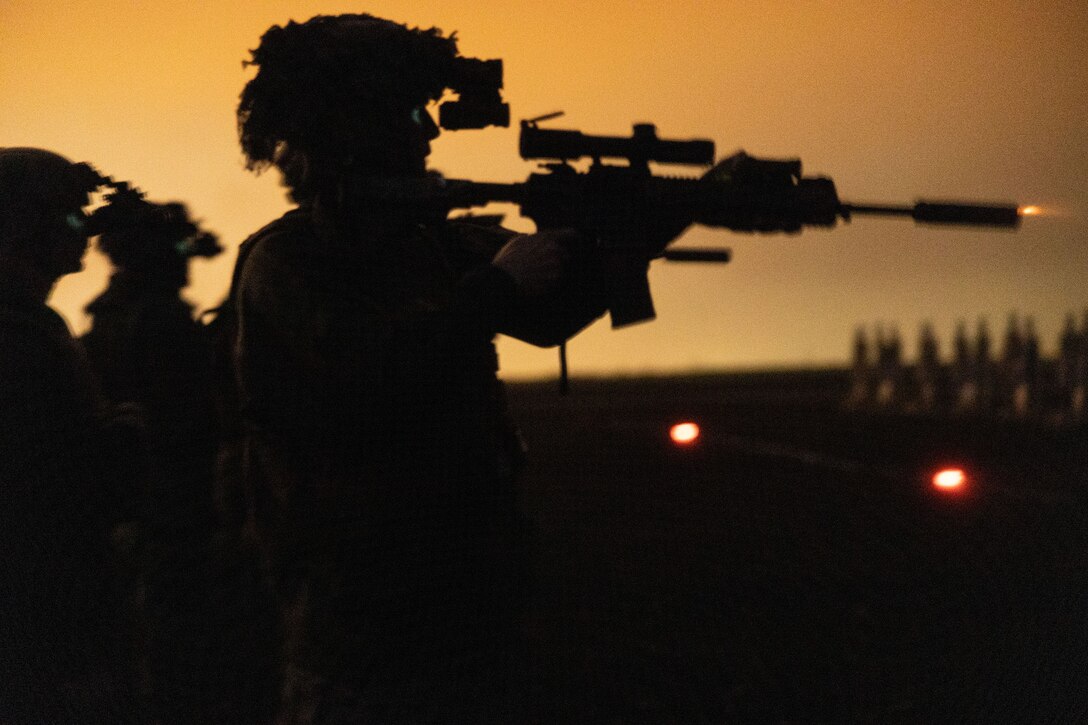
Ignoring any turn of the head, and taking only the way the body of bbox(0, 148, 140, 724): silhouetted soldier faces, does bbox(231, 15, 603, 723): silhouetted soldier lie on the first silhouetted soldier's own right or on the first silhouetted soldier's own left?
on the first silhouetted soldier's own right

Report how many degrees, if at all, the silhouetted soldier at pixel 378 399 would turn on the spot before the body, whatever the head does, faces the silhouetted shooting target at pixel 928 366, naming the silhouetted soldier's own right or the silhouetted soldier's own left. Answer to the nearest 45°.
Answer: approximately 45° to the silhouetted soldier's own left

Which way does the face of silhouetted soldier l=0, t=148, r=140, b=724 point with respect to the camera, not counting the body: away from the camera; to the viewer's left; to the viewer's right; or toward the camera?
to the viewer's right

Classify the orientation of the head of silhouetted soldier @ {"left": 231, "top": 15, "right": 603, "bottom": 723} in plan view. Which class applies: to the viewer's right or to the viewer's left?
to the viewer's right

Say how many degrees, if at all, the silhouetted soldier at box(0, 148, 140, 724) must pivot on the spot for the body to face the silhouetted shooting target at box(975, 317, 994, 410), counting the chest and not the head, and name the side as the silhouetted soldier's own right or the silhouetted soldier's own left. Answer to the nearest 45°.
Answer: approximately 45° to the silhouetted soldier's own left

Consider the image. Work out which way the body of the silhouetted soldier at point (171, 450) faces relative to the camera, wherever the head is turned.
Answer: to the viewer's right

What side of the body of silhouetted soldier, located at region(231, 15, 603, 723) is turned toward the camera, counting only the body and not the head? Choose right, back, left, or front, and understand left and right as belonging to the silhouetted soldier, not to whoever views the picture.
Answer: right

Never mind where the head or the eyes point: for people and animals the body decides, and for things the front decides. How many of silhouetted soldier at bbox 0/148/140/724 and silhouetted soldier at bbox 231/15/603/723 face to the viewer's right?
2

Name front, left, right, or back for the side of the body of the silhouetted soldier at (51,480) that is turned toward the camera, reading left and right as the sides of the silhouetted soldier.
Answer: right
